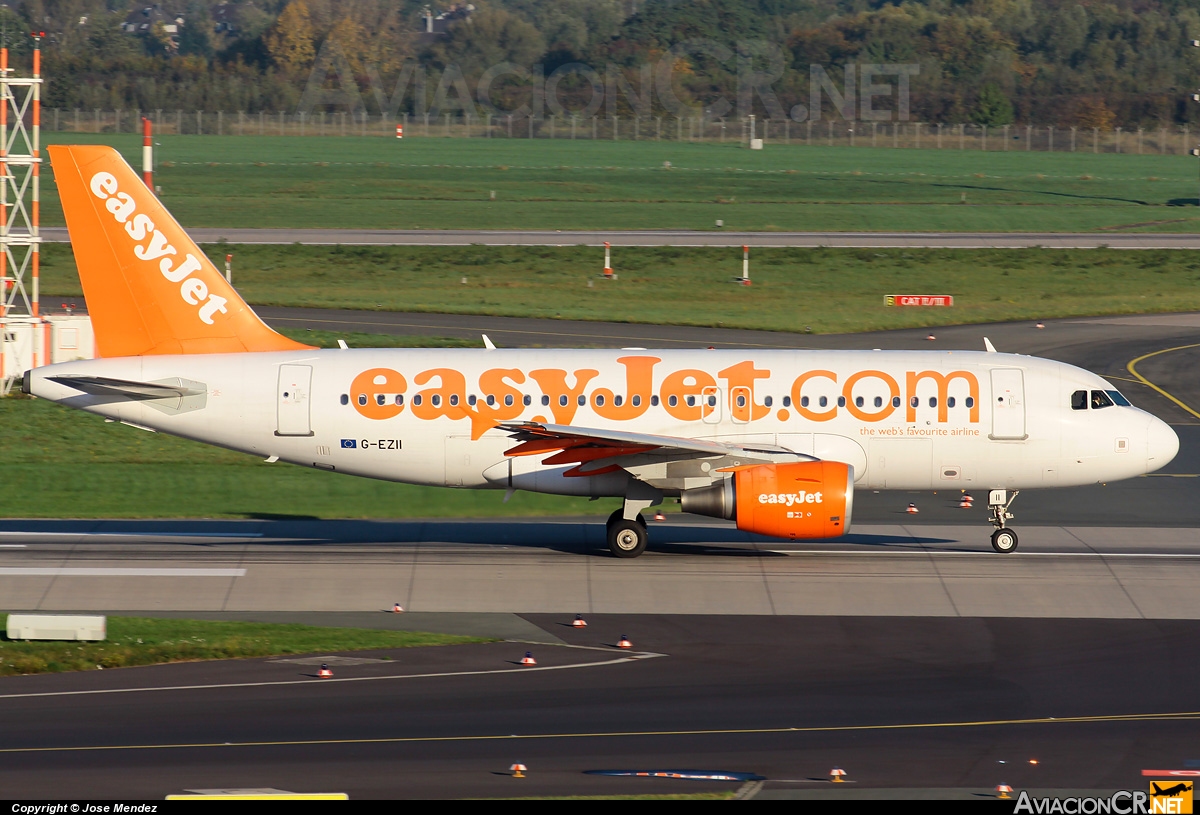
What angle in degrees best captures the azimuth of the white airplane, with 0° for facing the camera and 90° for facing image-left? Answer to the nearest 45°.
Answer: approximately 270°

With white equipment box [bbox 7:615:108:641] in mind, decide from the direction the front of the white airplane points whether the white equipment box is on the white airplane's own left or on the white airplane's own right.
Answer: on the white airplane's own right
